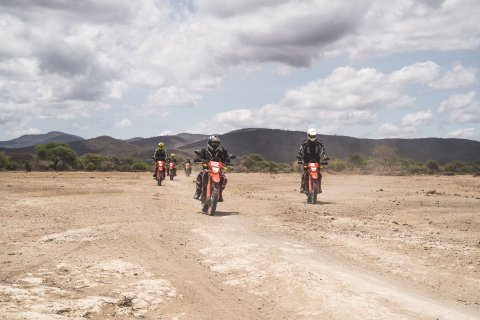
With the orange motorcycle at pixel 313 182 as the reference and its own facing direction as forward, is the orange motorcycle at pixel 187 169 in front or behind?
behind

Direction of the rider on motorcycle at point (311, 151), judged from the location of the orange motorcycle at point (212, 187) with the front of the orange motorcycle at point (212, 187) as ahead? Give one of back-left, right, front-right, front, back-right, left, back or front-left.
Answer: back-left

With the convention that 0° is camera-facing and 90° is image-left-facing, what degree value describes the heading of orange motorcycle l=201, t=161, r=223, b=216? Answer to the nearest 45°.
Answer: approximately 0°

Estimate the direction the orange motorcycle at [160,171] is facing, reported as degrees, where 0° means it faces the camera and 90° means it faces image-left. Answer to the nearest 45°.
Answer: approximately 0°

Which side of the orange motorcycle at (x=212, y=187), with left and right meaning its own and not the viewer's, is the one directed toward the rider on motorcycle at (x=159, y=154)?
back

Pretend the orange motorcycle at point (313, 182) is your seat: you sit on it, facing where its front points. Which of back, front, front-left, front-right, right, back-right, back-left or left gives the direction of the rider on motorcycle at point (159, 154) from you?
back-right

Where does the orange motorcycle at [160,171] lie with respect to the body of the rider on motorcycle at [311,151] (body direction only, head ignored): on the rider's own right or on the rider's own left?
on the rider's own right

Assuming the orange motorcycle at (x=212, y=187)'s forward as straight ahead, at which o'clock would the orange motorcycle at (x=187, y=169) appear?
the orange motorcycle at (x=187, y=169) is roughly at 6 o'clock from the orange motorcycle at (x=212, y=187).

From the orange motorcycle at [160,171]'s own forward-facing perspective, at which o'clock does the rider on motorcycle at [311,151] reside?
The rider on motorcycle is roughly at 11 o'clock from the orange motorcycle.
